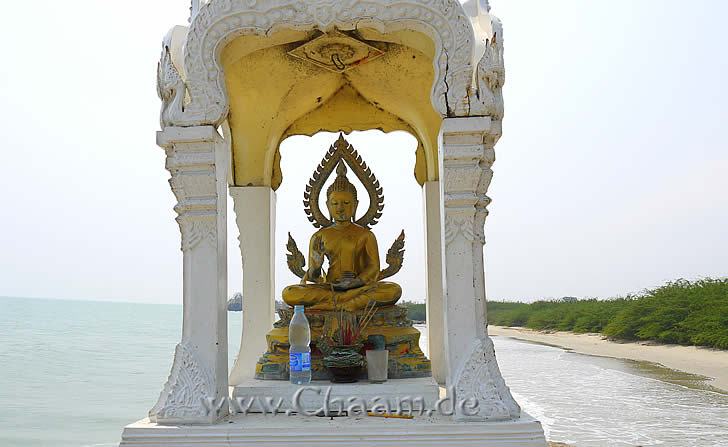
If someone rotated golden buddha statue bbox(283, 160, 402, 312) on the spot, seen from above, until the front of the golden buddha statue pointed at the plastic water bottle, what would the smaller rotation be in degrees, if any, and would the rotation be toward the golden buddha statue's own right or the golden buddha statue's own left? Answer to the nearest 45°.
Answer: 0° — it already faces it

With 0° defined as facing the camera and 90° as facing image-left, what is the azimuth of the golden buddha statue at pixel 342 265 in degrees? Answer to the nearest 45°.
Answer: approximately 0°
